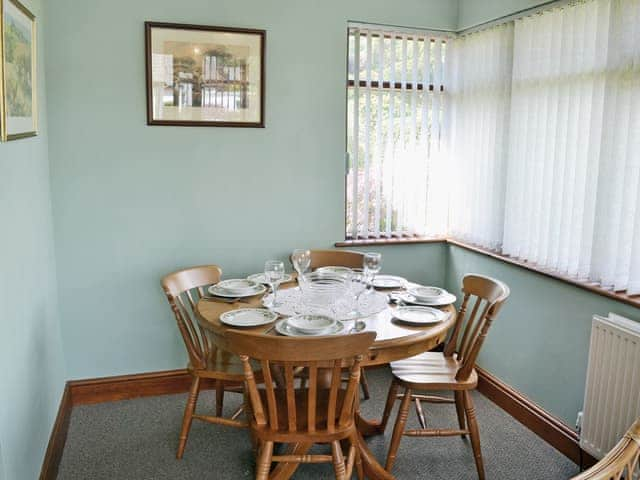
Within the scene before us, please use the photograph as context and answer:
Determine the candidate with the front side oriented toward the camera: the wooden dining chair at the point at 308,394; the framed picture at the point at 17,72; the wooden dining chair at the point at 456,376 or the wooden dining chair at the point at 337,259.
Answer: the wooden dining chair at the point at 337,259

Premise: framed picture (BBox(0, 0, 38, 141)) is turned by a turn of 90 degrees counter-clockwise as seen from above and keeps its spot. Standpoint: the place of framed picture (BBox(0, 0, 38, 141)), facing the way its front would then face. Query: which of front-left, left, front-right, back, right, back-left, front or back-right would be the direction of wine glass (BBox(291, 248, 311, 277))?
right

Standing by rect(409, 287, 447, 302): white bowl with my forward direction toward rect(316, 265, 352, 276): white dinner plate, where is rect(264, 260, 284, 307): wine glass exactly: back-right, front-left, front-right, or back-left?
front-left

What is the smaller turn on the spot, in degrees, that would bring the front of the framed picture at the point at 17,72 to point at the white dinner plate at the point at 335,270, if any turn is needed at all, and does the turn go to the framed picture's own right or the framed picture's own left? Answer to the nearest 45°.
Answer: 0° — it already faces it

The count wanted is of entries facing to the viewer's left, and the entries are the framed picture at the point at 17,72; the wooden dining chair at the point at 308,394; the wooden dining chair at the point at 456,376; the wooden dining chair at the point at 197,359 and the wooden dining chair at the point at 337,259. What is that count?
1

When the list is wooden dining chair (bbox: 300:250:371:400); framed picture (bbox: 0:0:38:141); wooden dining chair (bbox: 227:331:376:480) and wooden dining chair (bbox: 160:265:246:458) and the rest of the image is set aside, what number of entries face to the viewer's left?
0

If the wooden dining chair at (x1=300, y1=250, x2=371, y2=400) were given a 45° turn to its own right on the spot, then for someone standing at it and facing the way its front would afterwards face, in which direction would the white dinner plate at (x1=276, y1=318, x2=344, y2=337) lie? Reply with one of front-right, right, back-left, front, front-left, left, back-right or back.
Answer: front-left

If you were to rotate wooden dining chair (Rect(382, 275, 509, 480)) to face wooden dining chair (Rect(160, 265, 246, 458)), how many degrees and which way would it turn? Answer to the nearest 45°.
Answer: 0° — it already faces it

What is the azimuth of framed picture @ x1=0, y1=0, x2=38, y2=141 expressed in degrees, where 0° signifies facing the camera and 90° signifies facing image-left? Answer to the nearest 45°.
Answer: approximately 270°

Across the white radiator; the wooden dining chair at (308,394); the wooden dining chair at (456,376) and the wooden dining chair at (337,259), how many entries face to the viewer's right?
0

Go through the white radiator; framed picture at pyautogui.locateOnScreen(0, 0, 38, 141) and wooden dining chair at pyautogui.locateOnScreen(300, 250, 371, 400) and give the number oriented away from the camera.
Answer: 0

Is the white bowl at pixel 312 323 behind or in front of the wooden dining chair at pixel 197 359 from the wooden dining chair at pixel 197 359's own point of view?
in front

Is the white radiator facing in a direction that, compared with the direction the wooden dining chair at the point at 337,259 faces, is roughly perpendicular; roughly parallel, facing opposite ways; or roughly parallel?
roughly perpendicular

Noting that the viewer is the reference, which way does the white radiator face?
facing the viewer and to the left of the viewer

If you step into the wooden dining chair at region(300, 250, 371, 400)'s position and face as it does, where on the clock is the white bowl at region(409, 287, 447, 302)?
The white bowl is roughly at 11 o'clock from the wooden dining chair.

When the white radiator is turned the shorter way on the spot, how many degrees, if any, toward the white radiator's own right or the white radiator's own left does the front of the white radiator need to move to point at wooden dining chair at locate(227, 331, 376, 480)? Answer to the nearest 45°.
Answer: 0° — it already faces it

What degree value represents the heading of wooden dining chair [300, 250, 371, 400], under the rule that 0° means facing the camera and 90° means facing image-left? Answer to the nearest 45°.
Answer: approximately 0°

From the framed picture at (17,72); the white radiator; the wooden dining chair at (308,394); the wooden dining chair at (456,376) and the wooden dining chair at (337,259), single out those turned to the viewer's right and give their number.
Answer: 1

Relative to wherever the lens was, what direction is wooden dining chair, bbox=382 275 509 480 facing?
facing to the left of the viewer

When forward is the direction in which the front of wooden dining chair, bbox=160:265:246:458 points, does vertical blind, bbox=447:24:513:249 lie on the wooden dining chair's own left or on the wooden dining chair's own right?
on the wooden dining chair's own left

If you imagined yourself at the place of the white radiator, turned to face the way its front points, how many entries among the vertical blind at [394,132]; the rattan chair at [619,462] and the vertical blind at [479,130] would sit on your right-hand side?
2

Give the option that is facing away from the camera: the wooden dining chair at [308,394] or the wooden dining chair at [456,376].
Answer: the wooden dining chair at [308,394]
